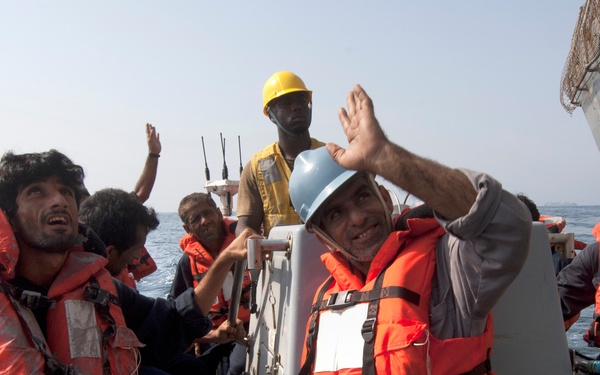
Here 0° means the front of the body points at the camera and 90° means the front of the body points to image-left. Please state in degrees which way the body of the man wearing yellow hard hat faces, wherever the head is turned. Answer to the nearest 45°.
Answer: approximately 315°

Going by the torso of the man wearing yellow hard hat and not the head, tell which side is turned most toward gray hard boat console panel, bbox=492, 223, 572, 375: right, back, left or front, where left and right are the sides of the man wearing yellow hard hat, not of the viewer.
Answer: front

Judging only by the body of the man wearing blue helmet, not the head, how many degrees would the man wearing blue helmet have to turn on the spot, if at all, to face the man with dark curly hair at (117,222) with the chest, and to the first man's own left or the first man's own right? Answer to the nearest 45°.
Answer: approximately 90° to the first man's own right

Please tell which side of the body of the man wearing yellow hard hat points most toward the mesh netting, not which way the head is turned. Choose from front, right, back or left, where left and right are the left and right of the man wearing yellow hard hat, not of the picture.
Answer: left

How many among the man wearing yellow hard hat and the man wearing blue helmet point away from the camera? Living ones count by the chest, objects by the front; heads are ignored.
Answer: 0

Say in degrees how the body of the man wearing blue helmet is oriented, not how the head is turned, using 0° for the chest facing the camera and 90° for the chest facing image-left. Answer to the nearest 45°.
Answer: approximately 45°

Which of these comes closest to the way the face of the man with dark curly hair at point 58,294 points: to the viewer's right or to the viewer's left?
to the viewer's right
